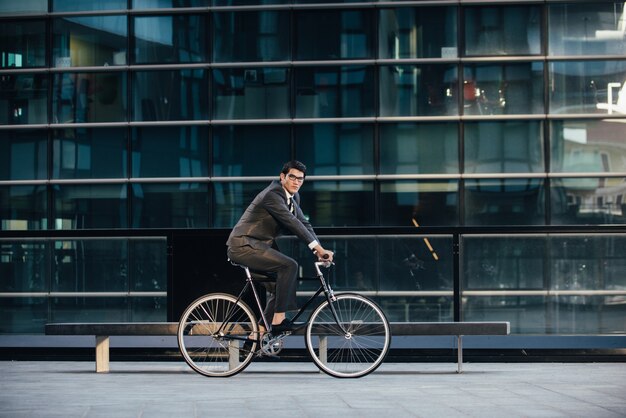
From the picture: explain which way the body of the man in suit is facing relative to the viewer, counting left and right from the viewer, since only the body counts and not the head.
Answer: facing to the right of the viewer

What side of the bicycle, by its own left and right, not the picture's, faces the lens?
right

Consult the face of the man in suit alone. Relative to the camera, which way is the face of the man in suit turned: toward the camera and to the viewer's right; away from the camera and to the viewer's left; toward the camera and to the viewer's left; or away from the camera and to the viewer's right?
toward the camera and to the viewer's right
